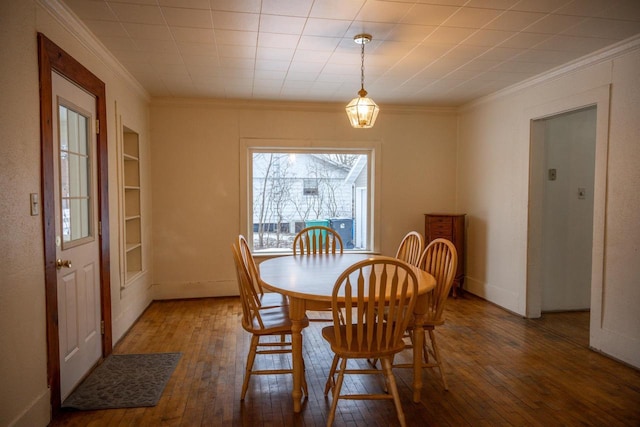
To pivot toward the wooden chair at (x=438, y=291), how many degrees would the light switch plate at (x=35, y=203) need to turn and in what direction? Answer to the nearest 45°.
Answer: approximately 45° to its left

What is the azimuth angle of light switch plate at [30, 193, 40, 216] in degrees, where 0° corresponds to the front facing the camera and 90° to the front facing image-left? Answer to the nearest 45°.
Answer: approximately 315°

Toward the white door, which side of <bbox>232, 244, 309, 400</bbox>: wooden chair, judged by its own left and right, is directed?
back

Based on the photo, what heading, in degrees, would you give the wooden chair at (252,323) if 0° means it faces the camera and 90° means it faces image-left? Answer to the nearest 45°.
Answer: approximately 270°

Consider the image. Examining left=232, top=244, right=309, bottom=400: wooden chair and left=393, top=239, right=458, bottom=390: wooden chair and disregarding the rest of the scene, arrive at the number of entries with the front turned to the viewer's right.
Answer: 1

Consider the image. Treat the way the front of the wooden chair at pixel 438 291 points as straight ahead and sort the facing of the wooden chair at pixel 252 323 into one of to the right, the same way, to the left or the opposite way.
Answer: the opposite way

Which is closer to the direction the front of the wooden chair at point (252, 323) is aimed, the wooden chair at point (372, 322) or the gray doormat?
the wooden chair

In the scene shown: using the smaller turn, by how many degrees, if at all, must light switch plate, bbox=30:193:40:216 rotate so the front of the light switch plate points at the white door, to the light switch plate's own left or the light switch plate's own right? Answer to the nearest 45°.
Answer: approximately 135° to the light switch plate's own left
